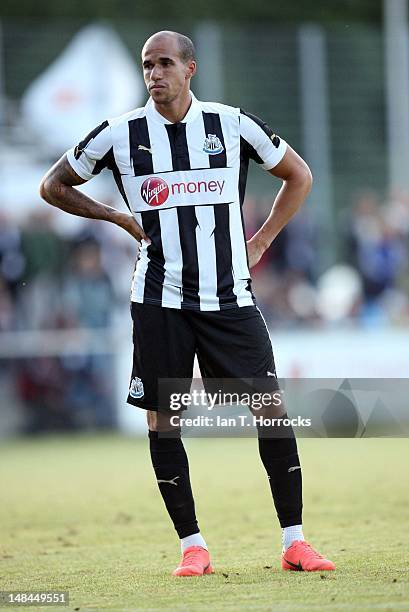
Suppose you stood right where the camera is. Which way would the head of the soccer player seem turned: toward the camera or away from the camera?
toward the camera

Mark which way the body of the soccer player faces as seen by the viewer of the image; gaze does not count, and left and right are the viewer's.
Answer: facing the viewer

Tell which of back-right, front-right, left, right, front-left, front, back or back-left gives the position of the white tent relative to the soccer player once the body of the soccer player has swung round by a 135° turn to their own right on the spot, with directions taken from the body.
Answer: front-right
